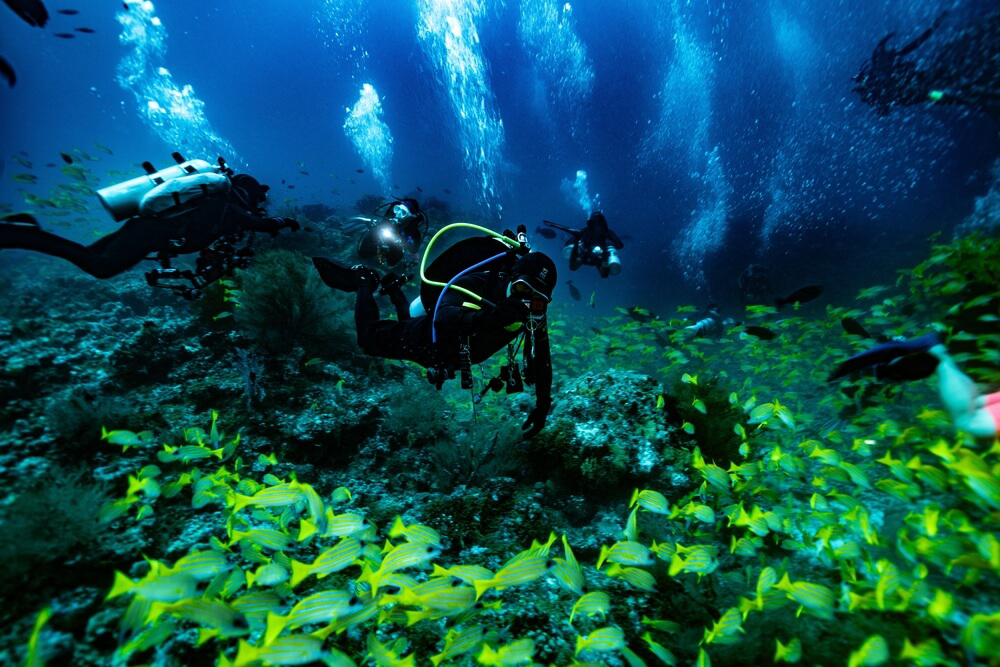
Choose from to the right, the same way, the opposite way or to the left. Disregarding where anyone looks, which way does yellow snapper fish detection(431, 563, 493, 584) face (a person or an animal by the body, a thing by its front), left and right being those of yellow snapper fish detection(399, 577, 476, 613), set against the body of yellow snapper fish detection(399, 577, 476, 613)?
the same way

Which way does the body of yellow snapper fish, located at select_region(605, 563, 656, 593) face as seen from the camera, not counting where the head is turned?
to the viewer's right

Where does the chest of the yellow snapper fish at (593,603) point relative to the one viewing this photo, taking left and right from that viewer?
facing to the right of the viewer

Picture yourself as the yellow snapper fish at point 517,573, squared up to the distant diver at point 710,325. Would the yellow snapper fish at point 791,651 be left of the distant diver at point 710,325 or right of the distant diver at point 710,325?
right

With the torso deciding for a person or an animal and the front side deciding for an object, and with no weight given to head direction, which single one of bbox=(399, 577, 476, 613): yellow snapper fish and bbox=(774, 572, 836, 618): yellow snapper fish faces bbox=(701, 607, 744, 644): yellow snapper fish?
bbox=(399, 577, 476, 613): yellow snapper fish

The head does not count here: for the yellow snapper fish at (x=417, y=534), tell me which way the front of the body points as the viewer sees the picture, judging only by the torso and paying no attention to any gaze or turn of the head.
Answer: to the viewer's right

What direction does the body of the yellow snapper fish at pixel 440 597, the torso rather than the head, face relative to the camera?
to the viewer's right

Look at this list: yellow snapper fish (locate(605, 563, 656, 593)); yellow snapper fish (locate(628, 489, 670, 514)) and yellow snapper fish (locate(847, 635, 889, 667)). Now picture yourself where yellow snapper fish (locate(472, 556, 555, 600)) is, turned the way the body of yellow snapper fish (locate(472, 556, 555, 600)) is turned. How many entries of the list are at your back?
0

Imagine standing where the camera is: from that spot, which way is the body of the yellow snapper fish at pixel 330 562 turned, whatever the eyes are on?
to the viewer's right

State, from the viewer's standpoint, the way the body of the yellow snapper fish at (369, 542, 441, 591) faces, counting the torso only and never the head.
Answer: to the viewer's right

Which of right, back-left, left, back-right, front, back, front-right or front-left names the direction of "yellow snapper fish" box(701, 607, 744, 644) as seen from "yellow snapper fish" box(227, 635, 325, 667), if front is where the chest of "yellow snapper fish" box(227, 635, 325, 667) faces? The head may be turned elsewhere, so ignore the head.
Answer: front

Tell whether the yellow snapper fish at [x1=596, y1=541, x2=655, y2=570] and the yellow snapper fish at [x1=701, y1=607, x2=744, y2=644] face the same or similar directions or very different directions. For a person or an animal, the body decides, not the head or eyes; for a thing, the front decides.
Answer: same or similar directions

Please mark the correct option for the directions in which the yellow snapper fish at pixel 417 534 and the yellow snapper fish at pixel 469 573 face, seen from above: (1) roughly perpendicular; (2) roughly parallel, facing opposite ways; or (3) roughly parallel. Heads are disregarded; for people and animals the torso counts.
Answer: roughly parallel
